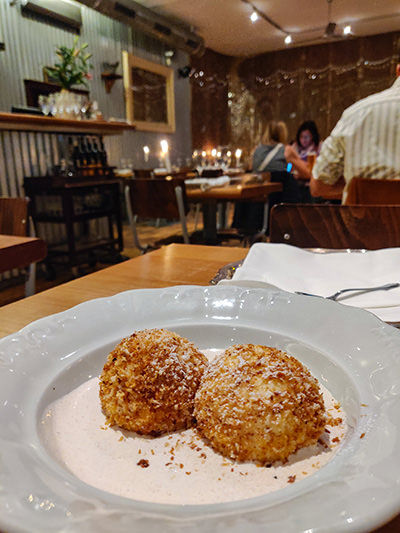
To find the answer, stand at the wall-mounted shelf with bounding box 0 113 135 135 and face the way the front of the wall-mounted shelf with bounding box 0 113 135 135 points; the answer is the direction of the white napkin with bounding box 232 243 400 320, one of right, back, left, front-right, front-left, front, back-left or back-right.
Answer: front-right

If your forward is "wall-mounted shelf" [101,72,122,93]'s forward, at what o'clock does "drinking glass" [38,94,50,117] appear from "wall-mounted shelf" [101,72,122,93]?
The drinking glass is roughly at 2 o'clock from the wall-mounted shelf.

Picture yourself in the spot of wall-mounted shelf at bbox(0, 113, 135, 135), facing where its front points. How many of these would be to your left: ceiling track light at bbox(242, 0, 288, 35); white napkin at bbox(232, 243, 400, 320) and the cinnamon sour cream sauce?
1

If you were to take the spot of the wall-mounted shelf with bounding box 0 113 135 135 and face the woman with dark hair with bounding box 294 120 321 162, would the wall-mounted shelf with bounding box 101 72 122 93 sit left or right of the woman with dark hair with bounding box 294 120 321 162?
left

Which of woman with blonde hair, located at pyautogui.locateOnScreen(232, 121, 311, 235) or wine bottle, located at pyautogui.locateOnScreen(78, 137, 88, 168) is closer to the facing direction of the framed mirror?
the woman with blonde hair

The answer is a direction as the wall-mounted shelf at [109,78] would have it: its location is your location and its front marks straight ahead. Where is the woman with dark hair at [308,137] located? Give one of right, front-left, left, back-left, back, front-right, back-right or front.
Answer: front-left

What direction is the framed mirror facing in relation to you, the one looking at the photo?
facing the viewer and to the right of the viewer

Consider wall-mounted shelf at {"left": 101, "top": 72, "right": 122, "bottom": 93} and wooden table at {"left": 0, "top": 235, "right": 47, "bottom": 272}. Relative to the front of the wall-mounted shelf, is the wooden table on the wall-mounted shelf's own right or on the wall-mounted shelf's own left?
on the wall-mounted shelf's own right

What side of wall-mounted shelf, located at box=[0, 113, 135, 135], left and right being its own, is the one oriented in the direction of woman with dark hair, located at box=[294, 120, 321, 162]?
left
